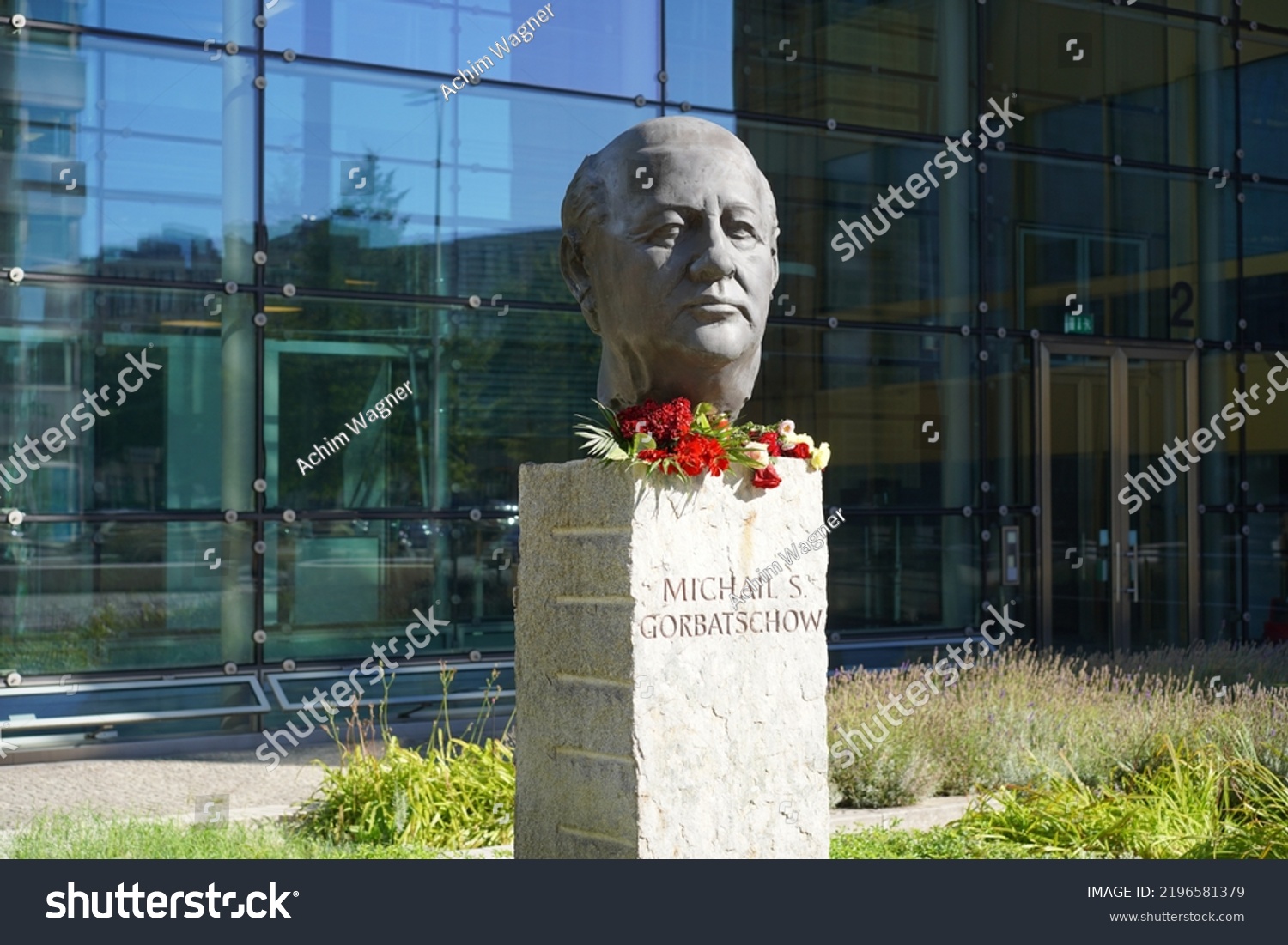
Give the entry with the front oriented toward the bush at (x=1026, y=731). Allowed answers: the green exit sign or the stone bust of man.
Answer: the green exit sign

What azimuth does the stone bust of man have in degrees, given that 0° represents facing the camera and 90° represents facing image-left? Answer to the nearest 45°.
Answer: approximately 315°

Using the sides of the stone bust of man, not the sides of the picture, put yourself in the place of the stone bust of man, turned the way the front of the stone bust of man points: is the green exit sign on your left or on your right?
on your left

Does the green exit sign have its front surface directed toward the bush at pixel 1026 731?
yes

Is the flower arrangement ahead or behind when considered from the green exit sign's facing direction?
ahead

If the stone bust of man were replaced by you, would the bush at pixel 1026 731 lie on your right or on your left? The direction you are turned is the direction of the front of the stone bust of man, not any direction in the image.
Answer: on your left

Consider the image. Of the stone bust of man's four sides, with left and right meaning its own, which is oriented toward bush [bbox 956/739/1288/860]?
left

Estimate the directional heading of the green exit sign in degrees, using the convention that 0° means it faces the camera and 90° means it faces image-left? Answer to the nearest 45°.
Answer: approximately 0°
